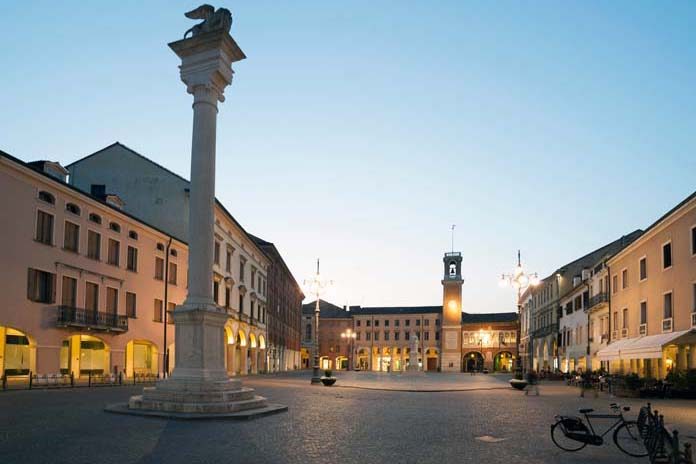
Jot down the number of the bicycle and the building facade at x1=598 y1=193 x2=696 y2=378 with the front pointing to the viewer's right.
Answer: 1

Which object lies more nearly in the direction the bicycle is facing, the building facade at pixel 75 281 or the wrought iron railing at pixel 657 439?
the wrought iron railing

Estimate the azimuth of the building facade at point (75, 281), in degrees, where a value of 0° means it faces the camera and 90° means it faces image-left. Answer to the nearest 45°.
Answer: approximately 315°

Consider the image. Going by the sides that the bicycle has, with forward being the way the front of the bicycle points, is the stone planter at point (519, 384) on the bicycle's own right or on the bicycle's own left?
on the bicycle's own left

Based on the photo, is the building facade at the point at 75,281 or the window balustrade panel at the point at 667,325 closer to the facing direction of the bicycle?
the window balustrade panel

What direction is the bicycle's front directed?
to the viewer's right
